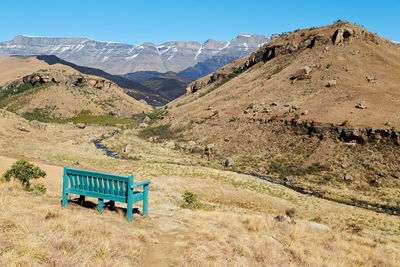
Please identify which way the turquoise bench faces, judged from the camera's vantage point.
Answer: facing away from the viewer and to the right of the viewer

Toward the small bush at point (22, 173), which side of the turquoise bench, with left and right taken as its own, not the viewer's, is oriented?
left

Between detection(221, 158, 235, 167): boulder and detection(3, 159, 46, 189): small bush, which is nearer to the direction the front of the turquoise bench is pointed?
the boulder

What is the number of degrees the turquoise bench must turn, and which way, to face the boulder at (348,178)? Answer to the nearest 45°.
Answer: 0° — it already faces it

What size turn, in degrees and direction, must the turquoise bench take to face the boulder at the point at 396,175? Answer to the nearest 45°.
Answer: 0° — it already faces it

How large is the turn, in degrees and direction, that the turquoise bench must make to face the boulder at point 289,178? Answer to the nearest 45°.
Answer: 0° — it already faces it
